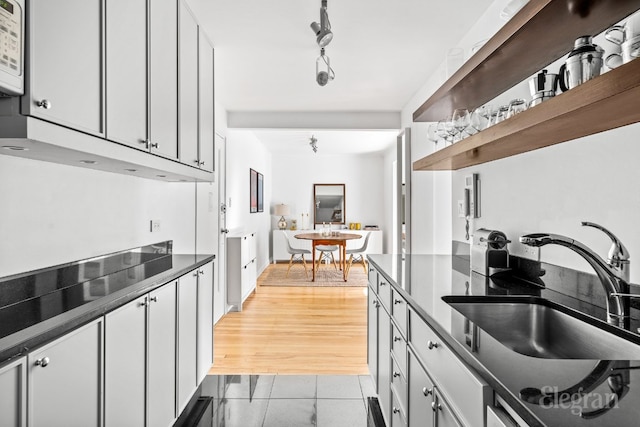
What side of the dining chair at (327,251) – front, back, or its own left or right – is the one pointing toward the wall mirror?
back

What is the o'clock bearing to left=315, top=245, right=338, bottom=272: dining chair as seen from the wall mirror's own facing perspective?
The dining chair is roughly at 12 o'clock from the wall mirror.

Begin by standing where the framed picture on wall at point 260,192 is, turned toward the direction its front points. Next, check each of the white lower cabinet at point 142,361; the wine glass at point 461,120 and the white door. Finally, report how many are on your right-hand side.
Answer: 3

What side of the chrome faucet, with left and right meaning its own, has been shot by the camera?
left

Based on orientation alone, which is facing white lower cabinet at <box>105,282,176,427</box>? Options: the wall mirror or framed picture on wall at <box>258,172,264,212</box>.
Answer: the wall mirror

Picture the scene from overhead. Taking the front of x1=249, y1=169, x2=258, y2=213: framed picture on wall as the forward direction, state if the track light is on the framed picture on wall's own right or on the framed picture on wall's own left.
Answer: on the framed picture on wall's own right

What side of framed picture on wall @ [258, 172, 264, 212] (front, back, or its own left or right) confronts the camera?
right

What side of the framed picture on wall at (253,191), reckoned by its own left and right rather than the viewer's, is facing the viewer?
right

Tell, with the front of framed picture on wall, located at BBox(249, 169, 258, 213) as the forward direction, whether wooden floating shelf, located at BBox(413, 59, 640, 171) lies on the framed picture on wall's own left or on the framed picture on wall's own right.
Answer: on the framed picture on wall's own right

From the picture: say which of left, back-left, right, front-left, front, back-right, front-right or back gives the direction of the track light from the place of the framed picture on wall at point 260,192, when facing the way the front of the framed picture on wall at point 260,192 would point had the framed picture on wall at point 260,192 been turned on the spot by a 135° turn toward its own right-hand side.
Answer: front-left

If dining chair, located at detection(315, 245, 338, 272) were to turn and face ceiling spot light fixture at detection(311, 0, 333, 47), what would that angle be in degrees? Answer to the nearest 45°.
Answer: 0° — it already faces it

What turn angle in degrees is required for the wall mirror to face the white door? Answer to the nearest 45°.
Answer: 0° — it already faces it
